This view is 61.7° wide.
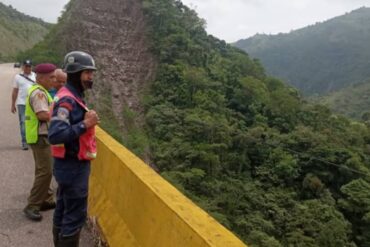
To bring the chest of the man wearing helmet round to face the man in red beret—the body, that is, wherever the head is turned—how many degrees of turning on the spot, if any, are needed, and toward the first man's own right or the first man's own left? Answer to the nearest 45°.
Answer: approximately 90° to the first man's own left

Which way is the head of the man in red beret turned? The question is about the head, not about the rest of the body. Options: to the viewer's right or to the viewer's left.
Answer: to the viewer's right

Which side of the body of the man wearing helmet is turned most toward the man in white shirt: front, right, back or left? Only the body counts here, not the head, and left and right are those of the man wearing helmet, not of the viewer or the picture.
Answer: left

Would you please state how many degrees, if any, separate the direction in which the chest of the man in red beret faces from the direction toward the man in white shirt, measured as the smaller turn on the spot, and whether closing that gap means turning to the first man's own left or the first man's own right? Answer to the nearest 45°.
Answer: approximately 90° to the first man's own left

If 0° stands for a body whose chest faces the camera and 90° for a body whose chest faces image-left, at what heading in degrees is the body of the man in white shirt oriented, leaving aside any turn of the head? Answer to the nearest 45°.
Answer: approximately 315°

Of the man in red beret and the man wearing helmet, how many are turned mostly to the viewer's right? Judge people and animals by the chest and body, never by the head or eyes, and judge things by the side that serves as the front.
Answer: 2

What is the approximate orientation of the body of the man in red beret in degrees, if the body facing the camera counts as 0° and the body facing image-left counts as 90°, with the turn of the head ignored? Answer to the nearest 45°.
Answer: approximately 270°

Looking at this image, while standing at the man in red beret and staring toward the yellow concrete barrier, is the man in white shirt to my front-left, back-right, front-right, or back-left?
back-left

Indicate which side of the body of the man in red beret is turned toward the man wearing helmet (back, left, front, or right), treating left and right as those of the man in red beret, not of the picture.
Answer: right

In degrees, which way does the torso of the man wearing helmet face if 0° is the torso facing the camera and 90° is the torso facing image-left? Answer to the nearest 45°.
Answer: approximately 270°
